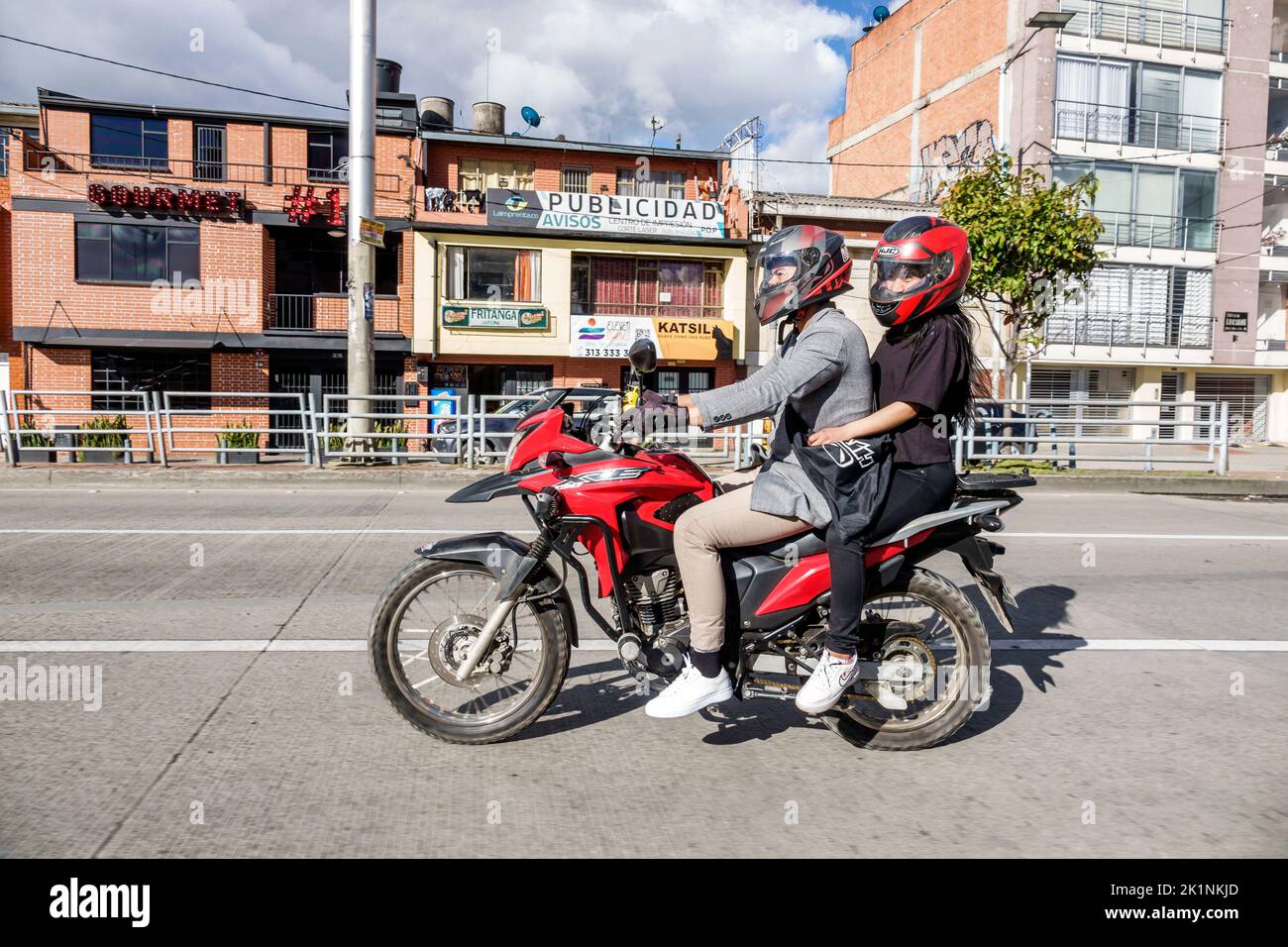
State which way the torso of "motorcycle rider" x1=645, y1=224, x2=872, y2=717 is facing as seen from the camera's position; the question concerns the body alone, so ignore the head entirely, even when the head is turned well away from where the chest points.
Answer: to the viewer's left

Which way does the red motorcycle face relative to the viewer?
to the viewer's left

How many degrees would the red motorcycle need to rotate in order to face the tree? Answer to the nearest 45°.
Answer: approximately 90° to its right

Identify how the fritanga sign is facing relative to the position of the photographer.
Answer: facing the viewer

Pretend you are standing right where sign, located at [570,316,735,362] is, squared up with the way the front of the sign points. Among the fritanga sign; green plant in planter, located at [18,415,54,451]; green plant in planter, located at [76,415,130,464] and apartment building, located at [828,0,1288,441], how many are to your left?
1

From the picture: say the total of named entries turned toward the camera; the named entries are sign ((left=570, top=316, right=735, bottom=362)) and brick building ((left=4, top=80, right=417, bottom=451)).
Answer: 2

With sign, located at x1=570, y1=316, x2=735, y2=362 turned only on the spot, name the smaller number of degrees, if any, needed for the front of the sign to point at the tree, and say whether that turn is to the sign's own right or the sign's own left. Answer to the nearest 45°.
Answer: approximately 45° to the sign's own left
